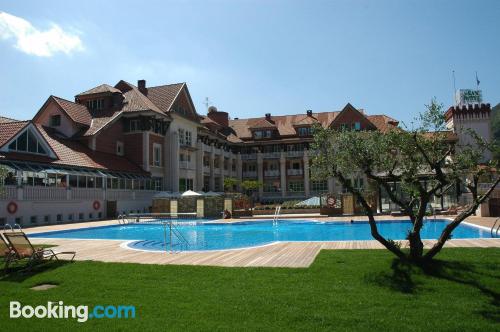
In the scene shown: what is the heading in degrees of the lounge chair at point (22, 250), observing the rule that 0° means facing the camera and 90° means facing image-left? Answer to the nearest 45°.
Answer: approximately 225°

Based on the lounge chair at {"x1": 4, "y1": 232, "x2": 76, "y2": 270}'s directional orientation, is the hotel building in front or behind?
in front

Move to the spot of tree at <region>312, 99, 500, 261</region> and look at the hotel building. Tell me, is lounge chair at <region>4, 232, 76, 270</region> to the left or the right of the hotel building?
left
